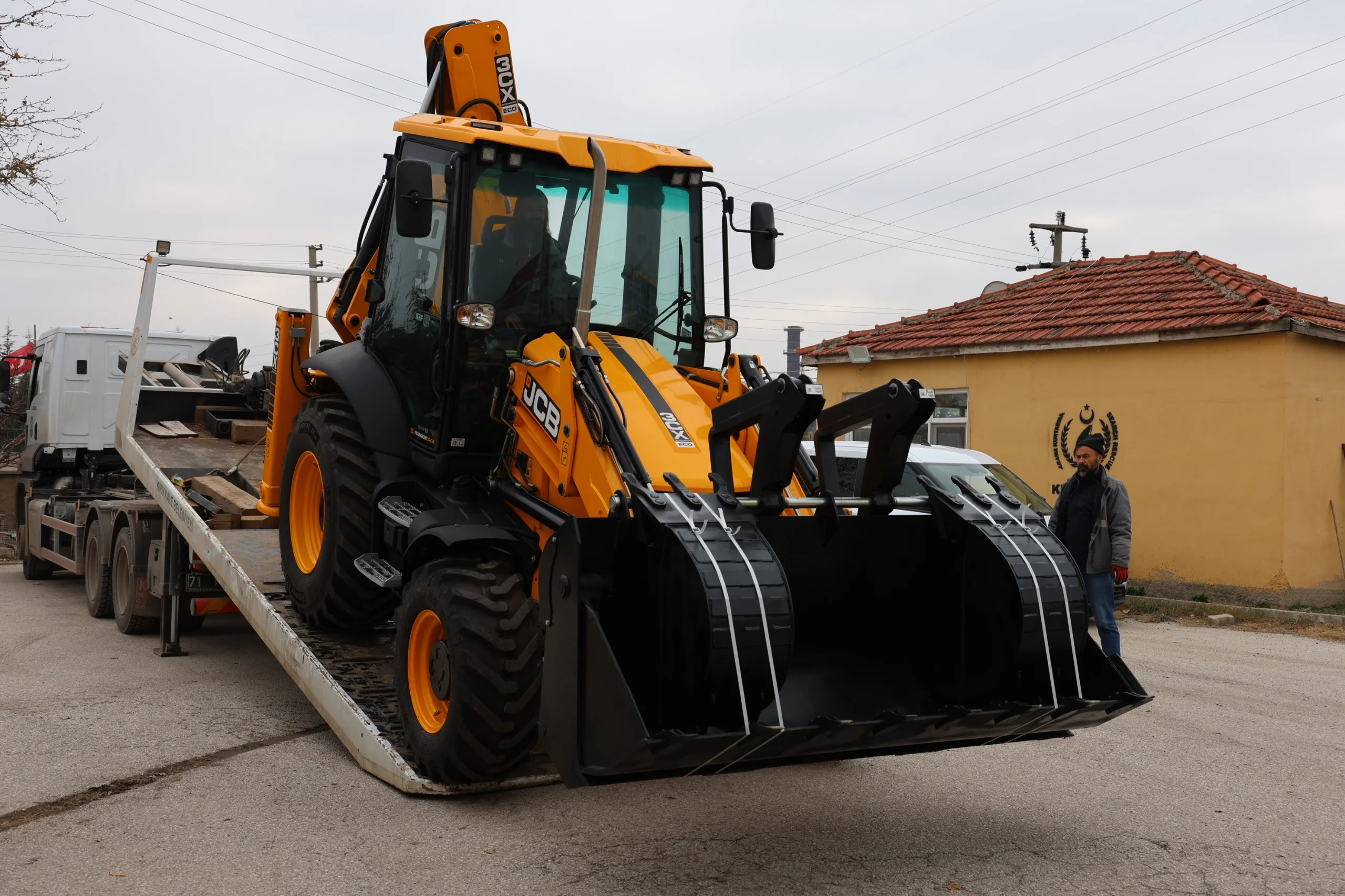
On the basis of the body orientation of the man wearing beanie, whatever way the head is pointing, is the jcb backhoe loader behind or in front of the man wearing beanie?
in front

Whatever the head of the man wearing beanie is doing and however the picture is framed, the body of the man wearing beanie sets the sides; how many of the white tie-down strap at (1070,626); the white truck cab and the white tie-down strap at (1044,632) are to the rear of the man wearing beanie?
0

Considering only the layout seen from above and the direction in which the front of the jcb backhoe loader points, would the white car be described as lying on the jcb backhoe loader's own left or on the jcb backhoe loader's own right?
on the jcb backhoe loader's own left

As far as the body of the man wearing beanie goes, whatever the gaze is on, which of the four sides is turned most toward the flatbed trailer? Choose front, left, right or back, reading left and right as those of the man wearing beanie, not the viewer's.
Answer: front

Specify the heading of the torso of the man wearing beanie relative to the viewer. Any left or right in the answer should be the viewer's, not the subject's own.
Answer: facing the viewer and to the left of the viewer

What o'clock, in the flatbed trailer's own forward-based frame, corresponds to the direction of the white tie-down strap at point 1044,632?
The white tie-down strap is roughly at 6 o'clock from the flatbed trailer.

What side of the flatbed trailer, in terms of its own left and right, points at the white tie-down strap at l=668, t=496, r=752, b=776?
back

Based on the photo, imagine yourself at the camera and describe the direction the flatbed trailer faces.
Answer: facing away from the viewer and to the left of the viewer

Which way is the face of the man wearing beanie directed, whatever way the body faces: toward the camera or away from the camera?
toward the camera

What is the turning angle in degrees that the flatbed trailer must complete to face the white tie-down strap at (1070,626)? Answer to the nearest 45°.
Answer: approximately 180°

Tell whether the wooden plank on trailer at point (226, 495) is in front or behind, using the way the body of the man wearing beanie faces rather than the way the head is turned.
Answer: in front

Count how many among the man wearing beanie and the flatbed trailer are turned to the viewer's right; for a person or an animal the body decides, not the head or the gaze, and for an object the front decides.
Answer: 0

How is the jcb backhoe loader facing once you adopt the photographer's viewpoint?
facing the viewer and to the right of the viewer

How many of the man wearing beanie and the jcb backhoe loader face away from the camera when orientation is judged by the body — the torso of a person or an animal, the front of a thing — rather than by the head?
0

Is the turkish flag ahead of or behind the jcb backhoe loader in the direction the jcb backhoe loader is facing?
behind

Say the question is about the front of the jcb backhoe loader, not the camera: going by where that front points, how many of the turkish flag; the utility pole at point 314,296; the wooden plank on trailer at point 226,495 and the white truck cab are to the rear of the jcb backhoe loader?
4

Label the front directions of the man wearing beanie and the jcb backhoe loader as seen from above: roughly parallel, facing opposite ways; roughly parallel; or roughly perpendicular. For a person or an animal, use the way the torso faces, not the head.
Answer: roughly perpendicular

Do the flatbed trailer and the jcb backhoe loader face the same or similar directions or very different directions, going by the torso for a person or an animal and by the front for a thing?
very different directions

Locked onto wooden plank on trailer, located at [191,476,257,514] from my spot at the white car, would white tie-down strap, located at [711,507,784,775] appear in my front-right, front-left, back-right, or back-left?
front-left
